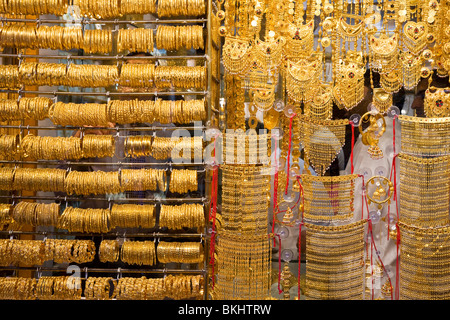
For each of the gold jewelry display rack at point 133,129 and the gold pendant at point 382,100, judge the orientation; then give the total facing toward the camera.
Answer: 2

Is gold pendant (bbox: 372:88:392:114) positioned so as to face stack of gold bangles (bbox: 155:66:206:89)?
no

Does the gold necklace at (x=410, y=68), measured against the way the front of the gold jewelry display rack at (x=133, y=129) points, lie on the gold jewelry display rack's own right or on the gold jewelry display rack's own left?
on the gold jewelry display rack's own left

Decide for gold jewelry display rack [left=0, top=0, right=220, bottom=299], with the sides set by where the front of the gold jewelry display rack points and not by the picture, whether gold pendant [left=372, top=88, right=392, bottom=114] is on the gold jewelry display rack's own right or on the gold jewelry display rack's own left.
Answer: on the gold jewelry display rack's own left

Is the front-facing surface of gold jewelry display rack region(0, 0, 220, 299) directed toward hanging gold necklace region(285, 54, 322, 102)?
no

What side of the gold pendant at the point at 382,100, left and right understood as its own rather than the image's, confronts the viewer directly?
front

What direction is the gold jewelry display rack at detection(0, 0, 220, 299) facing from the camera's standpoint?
toward the camera
